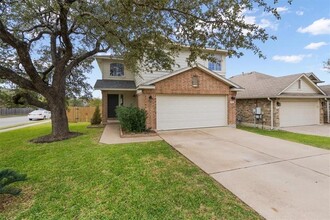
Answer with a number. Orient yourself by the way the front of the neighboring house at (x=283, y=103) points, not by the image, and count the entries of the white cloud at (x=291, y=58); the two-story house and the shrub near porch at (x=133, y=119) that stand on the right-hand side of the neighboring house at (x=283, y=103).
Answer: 2

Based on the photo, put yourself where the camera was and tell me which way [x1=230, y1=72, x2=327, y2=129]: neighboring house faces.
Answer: facing the viewer and to the right of the viewer

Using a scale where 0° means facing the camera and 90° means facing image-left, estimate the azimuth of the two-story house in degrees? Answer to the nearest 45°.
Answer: approximately 0°

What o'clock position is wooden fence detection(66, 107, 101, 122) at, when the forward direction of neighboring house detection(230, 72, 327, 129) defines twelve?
The wooden fence is roughly at 4 o'clock from the neighboring house.

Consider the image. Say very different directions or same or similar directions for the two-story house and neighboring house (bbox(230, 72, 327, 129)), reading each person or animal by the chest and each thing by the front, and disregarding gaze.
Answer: same or similar directions

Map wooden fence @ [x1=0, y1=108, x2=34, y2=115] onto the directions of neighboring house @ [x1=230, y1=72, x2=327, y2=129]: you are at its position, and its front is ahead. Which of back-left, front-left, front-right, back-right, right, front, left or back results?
back-right

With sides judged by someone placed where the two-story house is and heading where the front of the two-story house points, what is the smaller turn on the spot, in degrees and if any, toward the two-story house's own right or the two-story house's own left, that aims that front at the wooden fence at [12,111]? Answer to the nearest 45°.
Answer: approximately 135° to the two-story house's own right

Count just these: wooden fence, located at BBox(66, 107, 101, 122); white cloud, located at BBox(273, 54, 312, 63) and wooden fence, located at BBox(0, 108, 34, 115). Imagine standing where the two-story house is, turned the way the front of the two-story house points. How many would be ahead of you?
0

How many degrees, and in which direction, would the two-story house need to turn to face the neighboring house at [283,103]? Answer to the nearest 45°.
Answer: approximately 90° to its left

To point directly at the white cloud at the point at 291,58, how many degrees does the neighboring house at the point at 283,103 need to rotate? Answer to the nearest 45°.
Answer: approximately 135° to its left

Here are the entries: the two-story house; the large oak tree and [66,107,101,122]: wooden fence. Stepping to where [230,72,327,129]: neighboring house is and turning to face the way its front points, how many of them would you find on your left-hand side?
0

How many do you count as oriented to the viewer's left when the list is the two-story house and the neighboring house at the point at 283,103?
0

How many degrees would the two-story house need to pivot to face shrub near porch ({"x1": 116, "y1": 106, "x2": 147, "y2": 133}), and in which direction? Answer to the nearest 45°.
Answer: approximately 45° to its right
